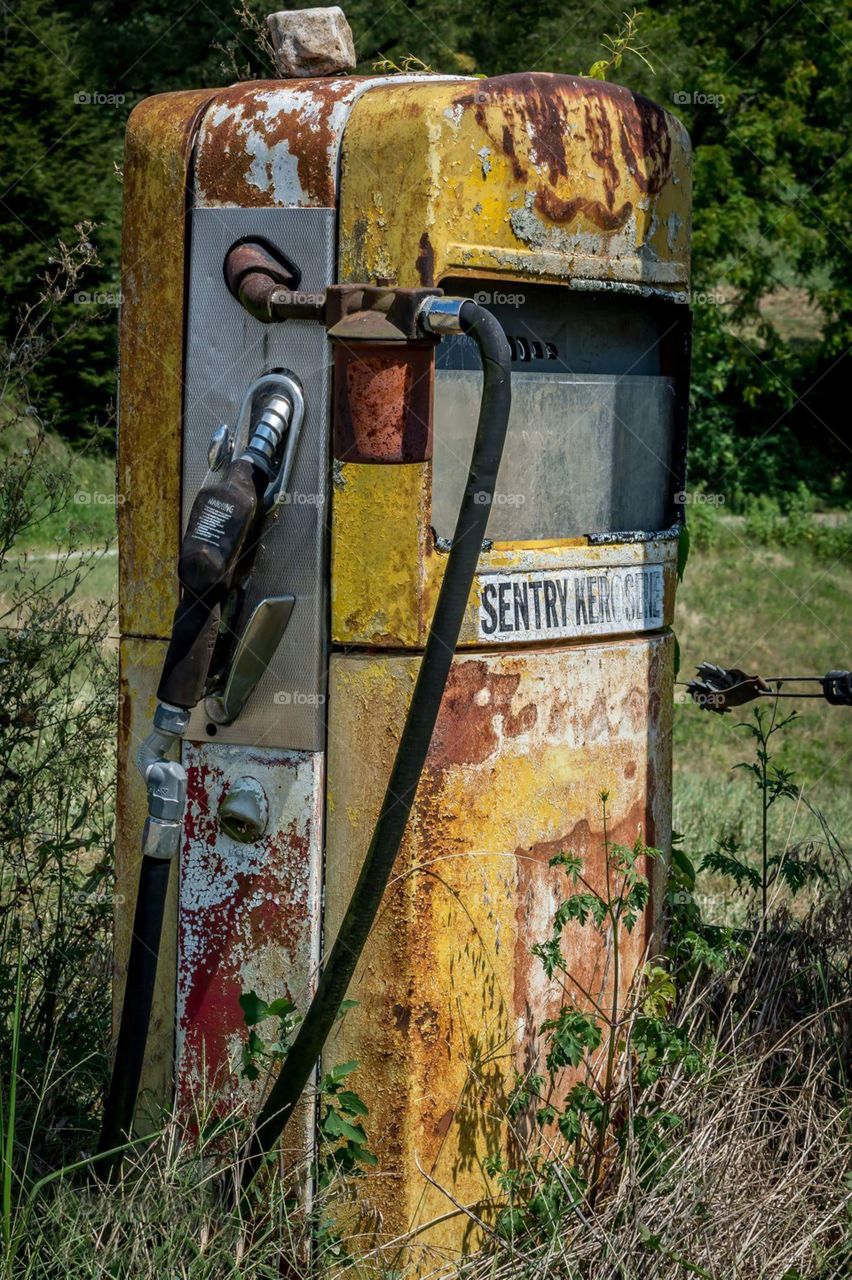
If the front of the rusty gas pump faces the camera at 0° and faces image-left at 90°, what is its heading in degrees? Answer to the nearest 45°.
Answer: approximately 315°
